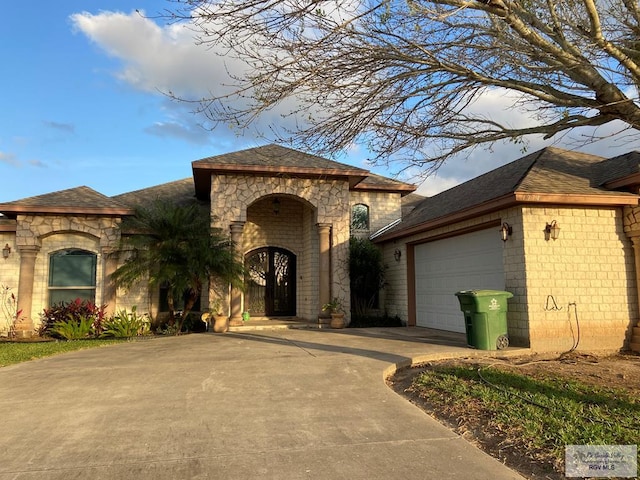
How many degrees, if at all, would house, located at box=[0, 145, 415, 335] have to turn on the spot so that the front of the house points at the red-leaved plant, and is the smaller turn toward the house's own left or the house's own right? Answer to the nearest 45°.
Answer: approximately 90° to the house's own right

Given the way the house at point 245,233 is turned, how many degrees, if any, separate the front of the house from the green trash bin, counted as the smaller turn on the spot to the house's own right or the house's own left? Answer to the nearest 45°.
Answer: approximately 45° to the house's own left

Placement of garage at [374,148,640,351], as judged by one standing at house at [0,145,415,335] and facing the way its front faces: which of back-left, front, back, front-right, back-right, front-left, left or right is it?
front-left

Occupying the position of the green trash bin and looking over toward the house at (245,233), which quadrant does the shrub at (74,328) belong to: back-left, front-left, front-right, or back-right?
front-left

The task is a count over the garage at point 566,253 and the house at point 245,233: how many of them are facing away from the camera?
0

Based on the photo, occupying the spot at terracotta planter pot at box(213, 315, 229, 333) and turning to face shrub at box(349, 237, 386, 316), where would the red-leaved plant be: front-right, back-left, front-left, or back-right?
back-left

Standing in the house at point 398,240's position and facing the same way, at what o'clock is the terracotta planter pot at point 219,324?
The terracotta planter pot is roughly at 3 o'clock from the house.

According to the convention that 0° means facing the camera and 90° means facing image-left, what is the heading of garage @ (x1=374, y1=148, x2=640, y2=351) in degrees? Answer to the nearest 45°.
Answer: approximately 45°

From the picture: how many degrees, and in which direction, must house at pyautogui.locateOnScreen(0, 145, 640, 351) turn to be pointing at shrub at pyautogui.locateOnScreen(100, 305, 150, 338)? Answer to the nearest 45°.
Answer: approximately 90° to its right

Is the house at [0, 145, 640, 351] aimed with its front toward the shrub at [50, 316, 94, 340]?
no

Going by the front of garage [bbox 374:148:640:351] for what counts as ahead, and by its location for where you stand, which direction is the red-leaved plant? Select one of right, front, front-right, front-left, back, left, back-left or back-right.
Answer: front-right

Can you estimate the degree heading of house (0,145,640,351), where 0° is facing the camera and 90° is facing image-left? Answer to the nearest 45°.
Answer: approximately 0°
